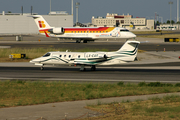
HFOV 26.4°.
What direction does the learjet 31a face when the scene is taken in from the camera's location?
facing to the left of the viewer
